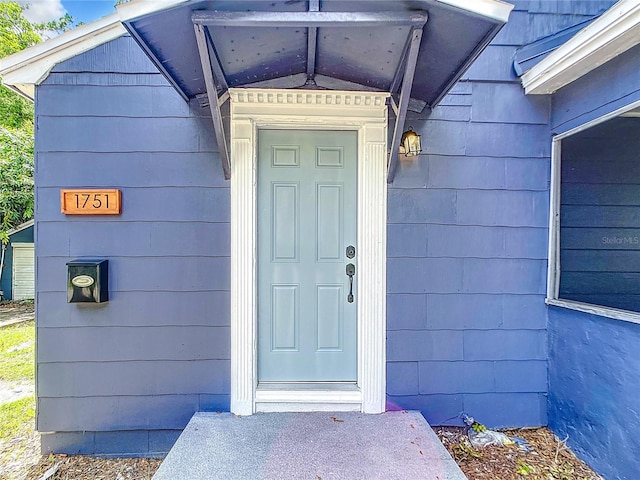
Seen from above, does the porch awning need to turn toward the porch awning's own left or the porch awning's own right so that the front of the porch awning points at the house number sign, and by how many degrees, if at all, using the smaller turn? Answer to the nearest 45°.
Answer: approximately 90° to the porch awning's own right

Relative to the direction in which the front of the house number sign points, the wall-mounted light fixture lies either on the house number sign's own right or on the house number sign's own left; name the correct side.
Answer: on the house number sign's own left

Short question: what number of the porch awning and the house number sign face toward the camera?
2

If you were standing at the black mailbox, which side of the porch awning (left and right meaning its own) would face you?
right

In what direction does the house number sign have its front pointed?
toward the camera

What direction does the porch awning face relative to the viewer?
toward the camera

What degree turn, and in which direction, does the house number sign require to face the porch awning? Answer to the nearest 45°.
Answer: approximately 45° to its left
